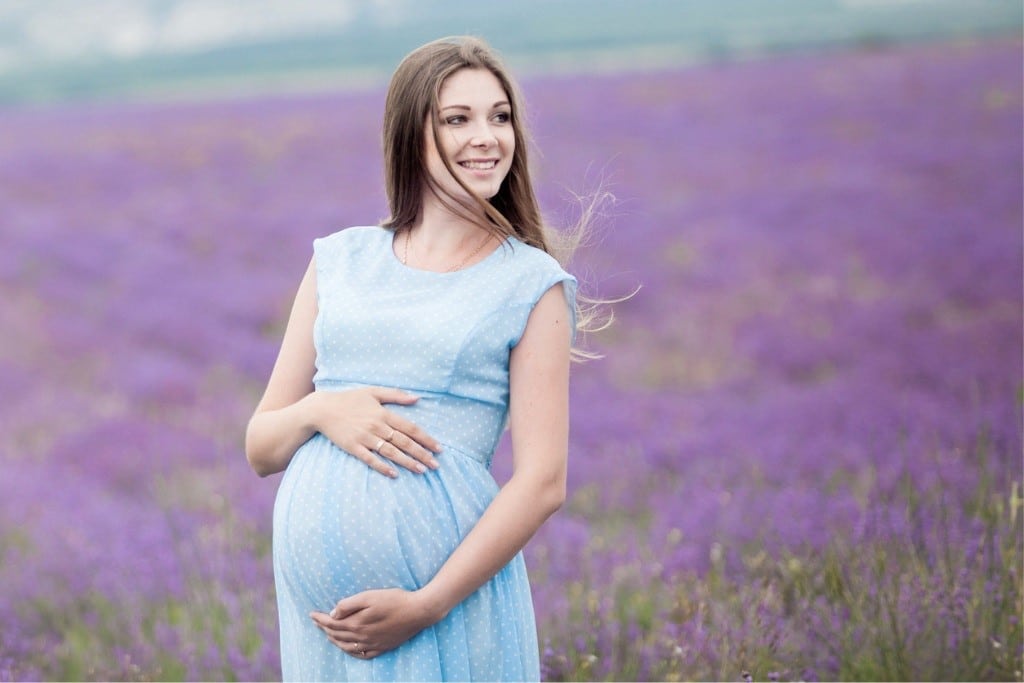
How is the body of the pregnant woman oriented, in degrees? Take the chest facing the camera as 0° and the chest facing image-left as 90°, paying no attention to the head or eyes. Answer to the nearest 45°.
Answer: approximately 45°
